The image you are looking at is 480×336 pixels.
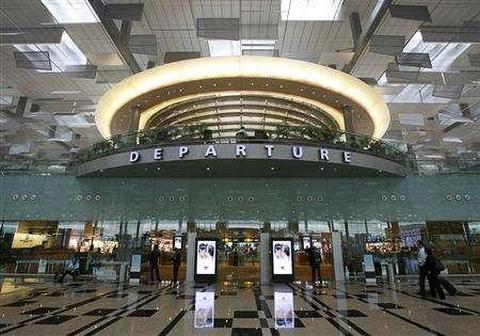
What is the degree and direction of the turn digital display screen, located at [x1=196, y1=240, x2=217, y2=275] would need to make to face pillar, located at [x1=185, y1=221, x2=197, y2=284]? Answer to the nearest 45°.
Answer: approximately 135° to its right

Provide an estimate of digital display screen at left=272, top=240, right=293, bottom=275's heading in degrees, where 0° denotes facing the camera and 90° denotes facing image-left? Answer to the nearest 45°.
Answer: approximately 0°

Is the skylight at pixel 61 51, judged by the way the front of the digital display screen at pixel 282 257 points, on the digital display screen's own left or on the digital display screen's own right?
on the digital display screen's own right

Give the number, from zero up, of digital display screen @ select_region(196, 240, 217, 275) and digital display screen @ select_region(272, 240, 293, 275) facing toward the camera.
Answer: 2

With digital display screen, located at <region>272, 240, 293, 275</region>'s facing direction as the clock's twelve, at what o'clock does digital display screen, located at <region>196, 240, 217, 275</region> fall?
digital display screen, located at <region>196, 240, 217, 275</region> is roughly at 3 o'clock from digital display screen, located at <region>272, 240, 293, 275</region>.

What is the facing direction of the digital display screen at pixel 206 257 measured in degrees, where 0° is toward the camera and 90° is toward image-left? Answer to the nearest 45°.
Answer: approximately 0°
